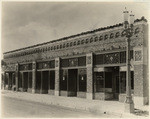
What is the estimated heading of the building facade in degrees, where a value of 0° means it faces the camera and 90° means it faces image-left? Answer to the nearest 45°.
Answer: approximately 45°
